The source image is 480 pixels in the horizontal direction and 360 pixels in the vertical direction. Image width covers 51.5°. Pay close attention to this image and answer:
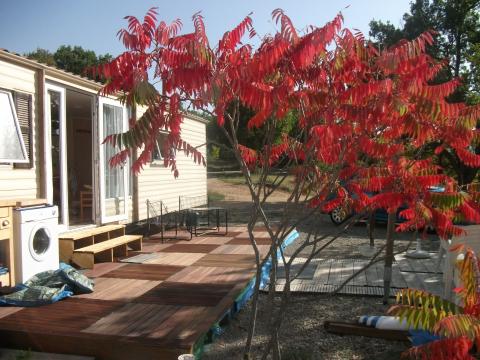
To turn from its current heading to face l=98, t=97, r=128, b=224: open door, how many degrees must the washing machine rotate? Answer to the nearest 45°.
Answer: approximately 90° to its left

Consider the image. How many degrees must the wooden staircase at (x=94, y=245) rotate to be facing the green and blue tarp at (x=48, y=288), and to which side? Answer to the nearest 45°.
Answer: approximately 45° to its right

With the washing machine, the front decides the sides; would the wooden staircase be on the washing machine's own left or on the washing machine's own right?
on the washing machine's own left

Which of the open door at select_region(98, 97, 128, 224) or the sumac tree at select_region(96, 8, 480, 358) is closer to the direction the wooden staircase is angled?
the sumac tree

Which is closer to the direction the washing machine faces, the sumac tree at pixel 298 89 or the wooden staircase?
the sumac tree

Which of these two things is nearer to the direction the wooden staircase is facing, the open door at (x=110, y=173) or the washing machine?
the washing machine
